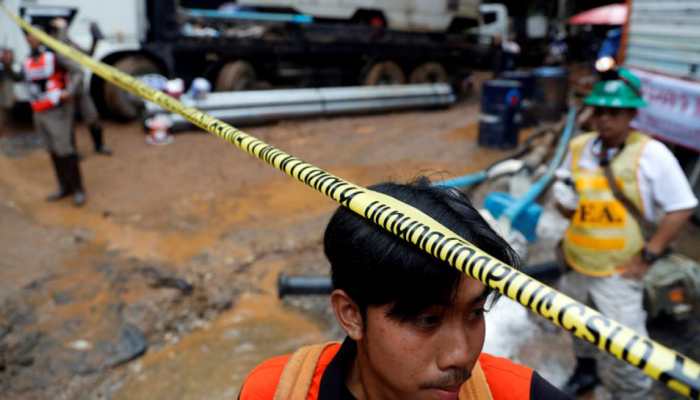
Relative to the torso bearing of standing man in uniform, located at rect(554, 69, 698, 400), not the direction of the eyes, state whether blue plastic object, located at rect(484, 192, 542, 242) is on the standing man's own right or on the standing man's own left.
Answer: on the standing man's own right

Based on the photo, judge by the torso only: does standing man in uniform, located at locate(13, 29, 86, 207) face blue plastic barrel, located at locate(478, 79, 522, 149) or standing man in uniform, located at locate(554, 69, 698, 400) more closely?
the standing man in uniform

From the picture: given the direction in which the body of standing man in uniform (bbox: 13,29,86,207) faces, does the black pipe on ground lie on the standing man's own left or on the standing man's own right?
on the standing man's own left

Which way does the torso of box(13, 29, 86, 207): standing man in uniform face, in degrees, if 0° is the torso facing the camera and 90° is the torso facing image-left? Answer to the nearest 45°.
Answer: approximately 45°

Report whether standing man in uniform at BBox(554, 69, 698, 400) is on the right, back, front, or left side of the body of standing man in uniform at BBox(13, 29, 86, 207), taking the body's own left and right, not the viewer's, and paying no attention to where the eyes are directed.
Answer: left

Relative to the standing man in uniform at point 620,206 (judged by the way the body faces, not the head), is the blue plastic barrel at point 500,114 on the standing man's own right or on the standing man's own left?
on the standing man's own right

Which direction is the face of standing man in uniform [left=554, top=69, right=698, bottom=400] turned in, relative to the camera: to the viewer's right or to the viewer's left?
to the viewer's left

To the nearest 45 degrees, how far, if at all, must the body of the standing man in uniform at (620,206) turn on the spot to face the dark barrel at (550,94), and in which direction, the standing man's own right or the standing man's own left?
approximately 135° to the standing man's own right

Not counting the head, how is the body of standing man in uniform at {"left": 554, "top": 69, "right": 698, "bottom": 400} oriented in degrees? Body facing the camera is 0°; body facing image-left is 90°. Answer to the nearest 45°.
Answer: approximately 45°

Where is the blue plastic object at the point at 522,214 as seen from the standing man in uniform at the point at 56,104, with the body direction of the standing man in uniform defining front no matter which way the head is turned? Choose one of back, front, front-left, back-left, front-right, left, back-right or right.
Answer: left
